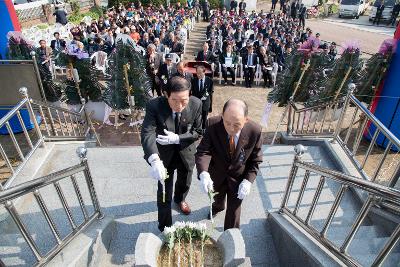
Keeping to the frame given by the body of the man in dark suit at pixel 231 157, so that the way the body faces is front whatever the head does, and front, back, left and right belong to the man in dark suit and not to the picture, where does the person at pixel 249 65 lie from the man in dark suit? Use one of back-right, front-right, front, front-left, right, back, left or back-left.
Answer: back

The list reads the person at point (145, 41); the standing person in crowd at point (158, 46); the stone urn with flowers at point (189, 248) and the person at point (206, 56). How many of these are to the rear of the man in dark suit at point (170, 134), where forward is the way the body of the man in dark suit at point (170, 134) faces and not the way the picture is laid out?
3

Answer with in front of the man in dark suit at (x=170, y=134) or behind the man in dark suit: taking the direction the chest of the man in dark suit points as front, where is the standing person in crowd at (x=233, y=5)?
behind

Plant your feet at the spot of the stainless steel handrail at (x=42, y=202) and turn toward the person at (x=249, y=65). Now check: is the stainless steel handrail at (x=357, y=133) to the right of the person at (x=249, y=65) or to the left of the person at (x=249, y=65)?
right

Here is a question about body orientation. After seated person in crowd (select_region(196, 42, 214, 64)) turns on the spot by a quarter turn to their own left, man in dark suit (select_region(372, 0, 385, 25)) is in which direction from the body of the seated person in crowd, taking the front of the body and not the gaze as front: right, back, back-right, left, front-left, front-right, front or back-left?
front-left

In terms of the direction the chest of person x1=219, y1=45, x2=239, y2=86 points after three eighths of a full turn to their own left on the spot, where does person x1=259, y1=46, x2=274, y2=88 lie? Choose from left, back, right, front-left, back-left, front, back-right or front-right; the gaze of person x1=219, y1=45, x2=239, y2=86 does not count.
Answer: front-right

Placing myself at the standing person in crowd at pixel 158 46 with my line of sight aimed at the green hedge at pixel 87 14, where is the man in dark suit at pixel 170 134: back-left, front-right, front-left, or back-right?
back-left
